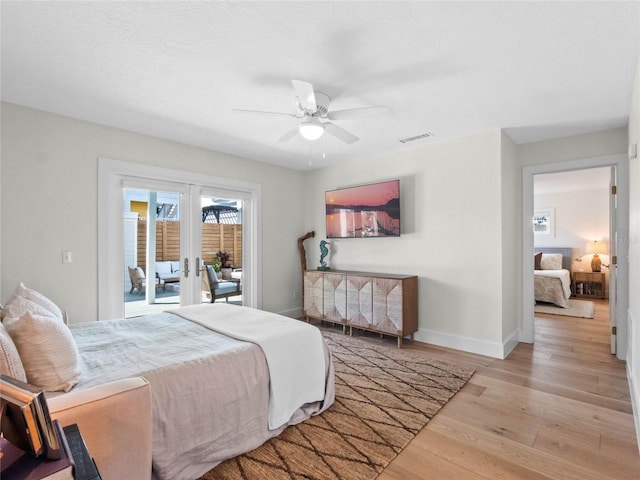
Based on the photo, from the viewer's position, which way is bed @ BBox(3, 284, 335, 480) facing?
facing away from the viewer and to the right of the viewer

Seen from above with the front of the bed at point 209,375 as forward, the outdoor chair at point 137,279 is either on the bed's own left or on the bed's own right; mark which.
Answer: on the bed's own left

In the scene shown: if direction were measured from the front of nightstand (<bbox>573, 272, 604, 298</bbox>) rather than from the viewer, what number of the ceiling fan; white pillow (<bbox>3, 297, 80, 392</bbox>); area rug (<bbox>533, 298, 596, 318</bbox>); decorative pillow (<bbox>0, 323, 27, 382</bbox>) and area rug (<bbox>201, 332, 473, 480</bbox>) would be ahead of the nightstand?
5

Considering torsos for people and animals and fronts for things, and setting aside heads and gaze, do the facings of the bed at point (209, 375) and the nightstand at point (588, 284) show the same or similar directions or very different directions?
very different directions

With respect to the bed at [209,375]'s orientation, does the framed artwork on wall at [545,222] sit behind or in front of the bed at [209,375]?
in front

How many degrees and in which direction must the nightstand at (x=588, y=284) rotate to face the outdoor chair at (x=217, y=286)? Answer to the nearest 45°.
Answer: approximately 45° to its right

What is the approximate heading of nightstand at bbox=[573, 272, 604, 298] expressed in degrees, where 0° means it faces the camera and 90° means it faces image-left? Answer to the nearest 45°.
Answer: approximately 0°

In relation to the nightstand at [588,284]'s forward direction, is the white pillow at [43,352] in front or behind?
in front

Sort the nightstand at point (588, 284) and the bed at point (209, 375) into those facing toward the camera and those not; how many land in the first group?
1

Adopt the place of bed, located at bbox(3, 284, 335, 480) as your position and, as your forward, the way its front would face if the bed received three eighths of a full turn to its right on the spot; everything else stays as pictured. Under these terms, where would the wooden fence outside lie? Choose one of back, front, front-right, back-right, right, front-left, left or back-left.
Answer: back

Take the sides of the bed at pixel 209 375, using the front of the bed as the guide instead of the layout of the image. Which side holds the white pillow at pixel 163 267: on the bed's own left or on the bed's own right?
on the bed's own left
